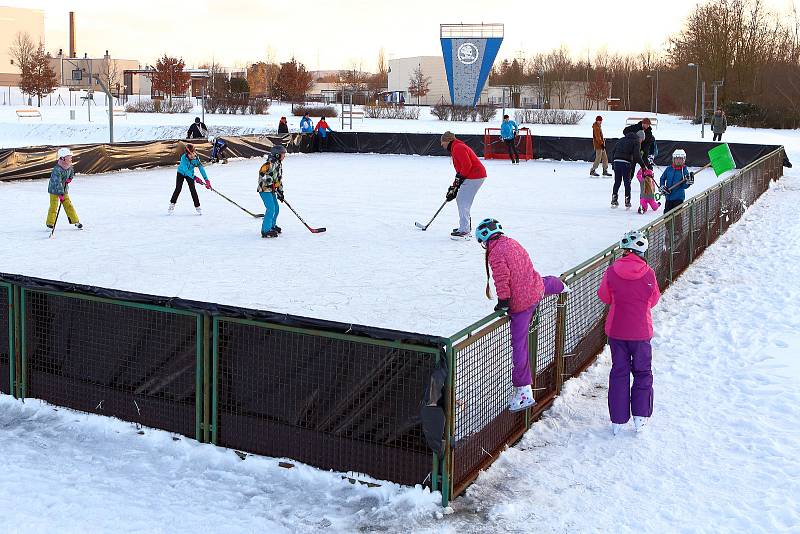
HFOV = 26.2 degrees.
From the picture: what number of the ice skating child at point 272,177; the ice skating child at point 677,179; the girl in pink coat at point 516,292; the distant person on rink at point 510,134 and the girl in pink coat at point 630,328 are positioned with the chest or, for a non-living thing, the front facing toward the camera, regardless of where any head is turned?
2

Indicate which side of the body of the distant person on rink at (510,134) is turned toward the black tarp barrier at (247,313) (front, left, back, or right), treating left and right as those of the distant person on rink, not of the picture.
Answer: front

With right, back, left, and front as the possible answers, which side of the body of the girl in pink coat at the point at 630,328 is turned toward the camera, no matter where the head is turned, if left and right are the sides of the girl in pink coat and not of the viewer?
back

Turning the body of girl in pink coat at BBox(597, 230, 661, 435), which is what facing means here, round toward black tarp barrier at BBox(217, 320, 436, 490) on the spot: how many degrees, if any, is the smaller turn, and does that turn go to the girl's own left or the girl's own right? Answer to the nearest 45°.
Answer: approximately 135° to the girl's own left

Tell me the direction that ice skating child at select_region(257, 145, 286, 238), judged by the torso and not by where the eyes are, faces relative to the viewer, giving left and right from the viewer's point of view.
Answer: facing to the right of the viewer

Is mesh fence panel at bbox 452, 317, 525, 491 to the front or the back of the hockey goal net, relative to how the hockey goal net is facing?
to the front

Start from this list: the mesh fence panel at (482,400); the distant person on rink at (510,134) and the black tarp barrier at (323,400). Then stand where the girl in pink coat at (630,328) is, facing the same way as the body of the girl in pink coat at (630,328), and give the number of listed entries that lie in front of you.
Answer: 1

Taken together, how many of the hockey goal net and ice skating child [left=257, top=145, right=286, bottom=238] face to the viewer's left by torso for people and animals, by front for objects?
0
